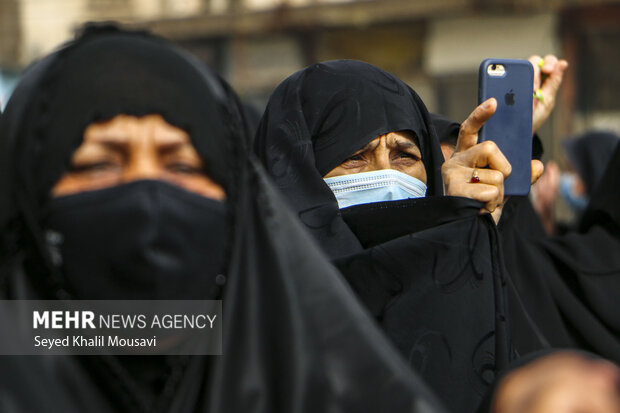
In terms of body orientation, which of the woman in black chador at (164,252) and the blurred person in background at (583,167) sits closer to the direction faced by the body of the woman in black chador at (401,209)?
the woman in black chador

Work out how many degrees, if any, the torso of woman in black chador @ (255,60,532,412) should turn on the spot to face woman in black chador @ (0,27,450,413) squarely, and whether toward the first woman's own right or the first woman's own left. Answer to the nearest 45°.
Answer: approximately 90° to the first woman's own right

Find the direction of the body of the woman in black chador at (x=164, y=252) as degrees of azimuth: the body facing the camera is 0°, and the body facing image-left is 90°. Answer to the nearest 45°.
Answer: approximately 0°

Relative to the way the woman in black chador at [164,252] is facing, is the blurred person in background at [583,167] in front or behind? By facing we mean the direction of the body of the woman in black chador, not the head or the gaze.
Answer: behind

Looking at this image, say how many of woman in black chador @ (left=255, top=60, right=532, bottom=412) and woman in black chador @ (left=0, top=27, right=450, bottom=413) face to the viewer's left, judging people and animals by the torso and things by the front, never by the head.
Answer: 0

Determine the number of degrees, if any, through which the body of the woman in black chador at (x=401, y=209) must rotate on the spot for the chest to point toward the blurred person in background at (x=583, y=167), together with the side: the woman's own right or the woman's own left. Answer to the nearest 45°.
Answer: approximately 135° to the woman's own left

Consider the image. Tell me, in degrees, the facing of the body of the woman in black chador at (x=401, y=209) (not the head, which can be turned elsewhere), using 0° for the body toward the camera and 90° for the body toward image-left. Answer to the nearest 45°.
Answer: approximately 315°

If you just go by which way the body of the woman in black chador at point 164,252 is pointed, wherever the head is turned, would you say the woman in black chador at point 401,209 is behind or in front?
behind
